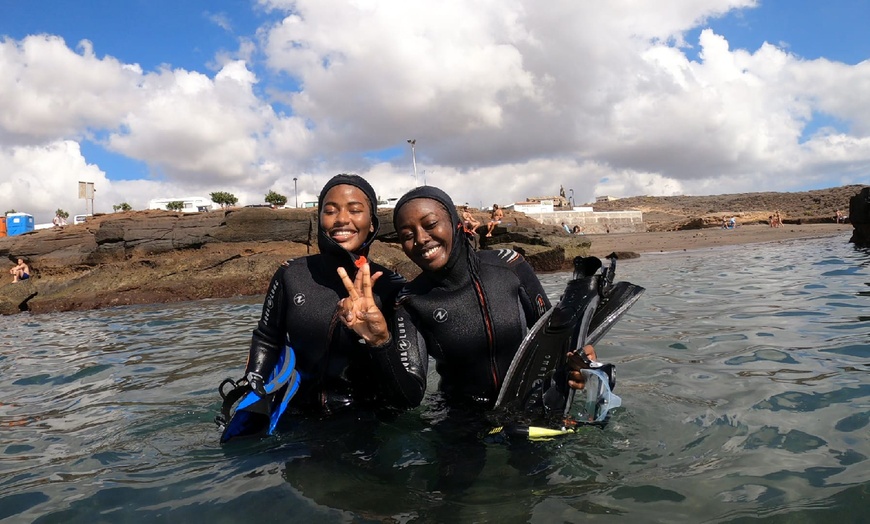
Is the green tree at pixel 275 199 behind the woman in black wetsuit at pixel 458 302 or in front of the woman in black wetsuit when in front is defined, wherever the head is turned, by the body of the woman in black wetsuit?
behind

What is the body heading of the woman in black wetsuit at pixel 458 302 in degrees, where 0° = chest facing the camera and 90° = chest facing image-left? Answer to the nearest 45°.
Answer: approximately 0°

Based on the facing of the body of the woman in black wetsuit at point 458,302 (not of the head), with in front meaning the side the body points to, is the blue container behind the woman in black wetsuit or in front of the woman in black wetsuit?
behind

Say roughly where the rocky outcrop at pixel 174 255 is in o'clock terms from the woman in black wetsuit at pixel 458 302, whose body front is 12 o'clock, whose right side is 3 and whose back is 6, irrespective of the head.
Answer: The rocky outcrop is roughly at 5 o'clock from the woman in black wetsuit.
